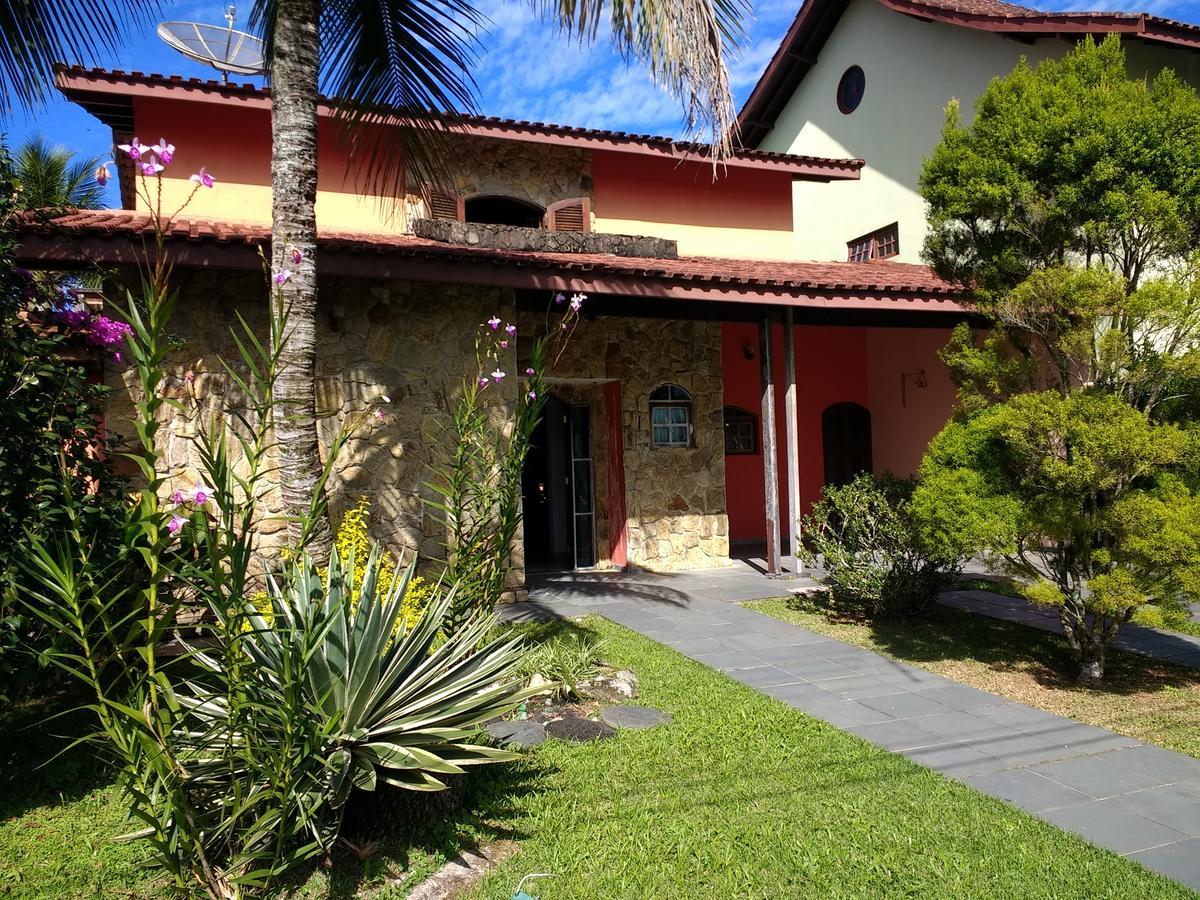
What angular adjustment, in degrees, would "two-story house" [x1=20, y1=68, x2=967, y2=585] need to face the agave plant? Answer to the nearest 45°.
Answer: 0° — it already faces it

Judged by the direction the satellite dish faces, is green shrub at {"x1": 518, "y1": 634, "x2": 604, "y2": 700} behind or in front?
in front

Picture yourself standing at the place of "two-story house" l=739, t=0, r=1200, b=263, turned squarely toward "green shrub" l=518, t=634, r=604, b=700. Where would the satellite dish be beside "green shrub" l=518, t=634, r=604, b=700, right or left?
right

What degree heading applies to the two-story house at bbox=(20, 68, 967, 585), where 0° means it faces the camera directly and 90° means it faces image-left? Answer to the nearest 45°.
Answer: approximately 0°

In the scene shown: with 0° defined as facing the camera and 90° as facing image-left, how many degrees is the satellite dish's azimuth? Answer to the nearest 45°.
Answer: approximately 315°

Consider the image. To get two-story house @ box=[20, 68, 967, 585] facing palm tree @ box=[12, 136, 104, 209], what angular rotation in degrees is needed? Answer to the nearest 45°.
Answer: approximately 135° to its right
